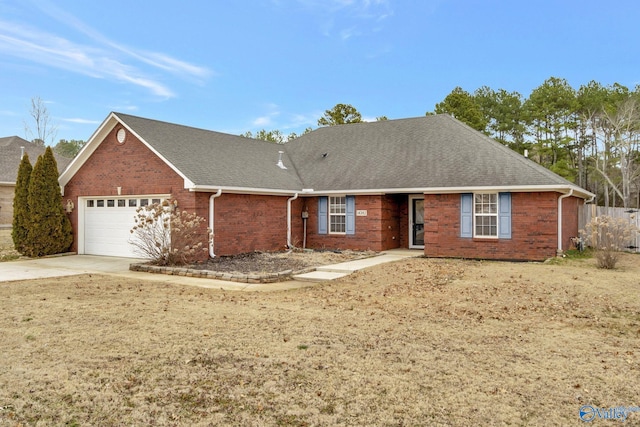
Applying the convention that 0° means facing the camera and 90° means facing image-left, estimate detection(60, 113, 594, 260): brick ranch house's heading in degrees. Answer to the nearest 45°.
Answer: approximately 45°

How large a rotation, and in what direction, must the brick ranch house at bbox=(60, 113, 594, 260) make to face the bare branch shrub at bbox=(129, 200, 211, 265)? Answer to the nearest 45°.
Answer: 0° — it already faces it

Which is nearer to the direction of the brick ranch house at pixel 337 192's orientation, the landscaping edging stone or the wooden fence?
the landscaping edging stone

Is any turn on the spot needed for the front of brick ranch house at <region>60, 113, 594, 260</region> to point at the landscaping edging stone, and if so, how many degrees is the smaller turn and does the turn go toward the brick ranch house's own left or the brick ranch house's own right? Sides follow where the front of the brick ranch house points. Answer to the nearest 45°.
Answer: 0° — it already faces it

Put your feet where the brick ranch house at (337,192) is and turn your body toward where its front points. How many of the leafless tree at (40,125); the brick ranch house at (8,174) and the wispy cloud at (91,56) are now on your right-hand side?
3

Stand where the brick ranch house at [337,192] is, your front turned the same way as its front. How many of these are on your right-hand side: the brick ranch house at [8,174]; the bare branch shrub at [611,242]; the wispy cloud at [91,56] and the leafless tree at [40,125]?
3

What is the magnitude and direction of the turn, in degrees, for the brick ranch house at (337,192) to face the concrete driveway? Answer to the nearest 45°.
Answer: approximately 45° to its right

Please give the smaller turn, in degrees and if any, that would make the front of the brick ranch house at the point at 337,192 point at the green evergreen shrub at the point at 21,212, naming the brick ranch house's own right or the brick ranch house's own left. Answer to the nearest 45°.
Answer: approximately 45° to the brick ranch house's own right

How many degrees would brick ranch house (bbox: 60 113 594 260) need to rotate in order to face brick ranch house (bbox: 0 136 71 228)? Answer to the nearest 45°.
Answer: approximately 90° to its right

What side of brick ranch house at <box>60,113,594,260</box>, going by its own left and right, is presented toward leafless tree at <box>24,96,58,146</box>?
right

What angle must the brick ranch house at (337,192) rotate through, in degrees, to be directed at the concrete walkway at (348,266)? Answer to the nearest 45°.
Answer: approximately 45° to its left

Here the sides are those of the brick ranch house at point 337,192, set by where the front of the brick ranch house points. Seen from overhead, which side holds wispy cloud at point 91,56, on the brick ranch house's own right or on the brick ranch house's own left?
on the brick ranch house's own right
